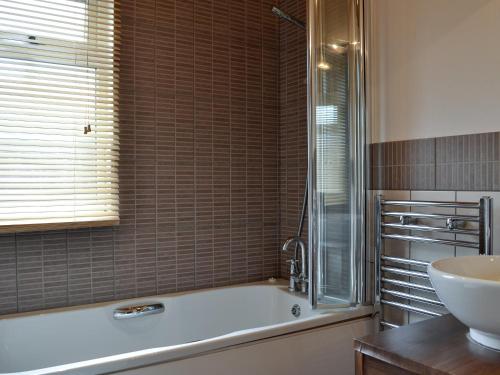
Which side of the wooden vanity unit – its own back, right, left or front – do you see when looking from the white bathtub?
right

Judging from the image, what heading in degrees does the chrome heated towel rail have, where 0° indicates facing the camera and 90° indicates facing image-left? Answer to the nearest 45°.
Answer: approximately 45°

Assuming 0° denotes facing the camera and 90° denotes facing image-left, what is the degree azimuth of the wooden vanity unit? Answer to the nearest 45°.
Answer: approximately 45°

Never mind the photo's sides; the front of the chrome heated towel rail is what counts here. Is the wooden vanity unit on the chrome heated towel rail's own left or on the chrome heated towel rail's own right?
on the chrome heated towel rail's own left

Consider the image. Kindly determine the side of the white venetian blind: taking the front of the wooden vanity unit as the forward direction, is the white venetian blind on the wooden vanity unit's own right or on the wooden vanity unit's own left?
on the wooden vanity unit's own right

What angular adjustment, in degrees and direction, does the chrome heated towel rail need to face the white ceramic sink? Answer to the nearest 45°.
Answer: approximately 45° to its left
